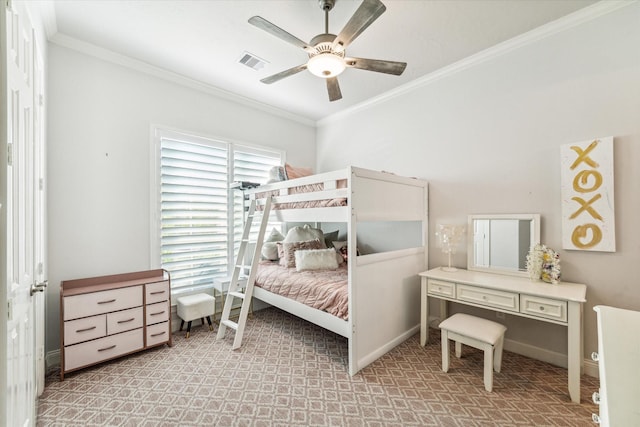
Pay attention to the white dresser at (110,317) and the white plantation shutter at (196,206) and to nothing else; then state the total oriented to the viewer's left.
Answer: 0

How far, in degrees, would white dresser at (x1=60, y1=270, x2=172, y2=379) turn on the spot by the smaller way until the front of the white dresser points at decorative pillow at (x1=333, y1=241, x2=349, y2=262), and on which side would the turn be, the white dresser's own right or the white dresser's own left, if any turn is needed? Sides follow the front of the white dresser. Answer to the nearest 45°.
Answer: approximately 45° to the white dresser's own left

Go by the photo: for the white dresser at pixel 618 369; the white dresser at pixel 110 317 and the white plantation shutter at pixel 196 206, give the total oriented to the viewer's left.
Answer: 1

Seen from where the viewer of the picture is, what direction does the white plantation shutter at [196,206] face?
facing the viewer and to the right of the viewer

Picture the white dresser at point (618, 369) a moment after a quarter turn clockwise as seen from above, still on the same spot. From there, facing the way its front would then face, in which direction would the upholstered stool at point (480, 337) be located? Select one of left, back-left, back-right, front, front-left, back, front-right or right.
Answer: front-left

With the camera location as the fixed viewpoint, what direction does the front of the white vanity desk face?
facing the viewer and to the left of the viewer

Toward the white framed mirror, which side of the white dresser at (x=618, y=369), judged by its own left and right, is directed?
right

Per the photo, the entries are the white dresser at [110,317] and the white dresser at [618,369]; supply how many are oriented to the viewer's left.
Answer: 1

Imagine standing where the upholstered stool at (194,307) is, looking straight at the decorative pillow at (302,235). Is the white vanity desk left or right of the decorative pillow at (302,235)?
right

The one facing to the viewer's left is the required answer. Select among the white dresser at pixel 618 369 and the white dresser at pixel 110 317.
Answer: the white dresser at pixel 618 369

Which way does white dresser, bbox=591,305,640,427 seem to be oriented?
to the viewer's left

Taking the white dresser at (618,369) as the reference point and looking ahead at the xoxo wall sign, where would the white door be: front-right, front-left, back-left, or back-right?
back-left
